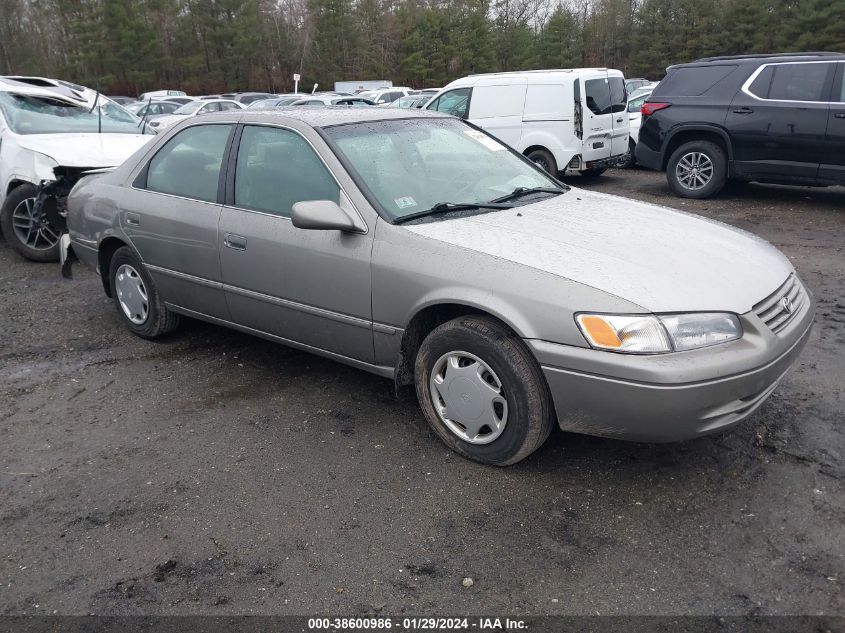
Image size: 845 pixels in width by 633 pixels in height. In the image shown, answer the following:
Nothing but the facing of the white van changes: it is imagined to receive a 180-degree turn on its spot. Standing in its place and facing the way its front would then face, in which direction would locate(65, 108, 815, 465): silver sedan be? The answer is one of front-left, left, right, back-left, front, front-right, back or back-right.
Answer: front-right

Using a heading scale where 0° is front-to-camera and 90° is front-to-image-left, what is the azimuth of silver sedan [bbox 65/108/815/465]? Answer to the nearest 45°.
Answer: approximately 315°

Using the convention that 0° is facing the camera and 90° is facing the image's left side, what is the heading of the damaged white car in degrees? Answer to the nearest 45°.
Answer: approximately 315°

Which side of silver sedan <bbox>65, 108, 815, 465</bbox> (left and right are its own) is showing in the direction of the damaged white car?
back

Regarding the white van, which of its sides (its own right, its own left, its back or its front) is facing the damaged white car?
left

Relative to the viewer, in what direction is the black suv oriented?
to the viewer's right

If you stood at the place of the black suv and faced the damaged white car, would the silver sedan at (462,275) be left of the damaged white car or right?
left

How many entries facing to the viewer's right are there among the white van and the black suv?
1

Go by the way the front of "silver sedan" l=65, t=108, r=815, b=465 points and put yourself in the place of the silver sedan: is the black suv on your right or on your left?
on your left

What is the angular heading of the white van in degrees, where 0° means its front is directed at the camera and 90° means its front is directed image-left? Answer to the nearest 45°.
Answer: approximately 135°

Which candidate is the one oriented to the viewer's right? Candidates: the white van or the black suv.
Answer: the black suv
